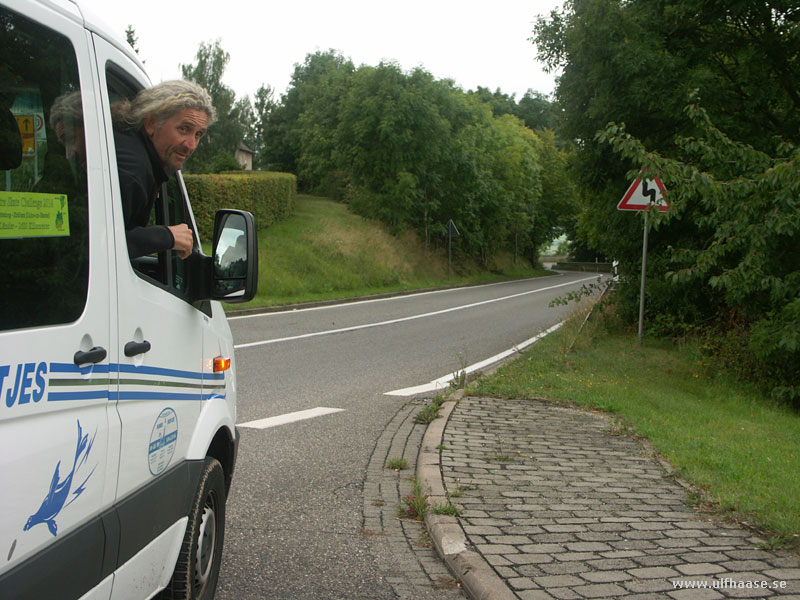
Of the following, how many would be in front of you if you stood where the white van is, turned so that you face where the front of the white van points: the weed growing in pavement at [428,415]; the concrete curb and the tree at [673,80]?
3

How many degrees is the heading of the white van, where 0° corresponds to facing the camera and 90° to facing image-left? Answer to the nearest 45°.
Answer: approximately 225°

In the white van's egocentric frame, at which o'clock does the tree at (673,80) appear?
The tree is roughly at 12 o'clock from the white van.

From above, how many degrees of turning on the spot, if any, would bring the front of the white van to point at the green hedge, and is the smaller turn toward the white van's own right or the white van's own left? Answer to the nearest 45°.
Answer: approximately 45° to the white van's own left

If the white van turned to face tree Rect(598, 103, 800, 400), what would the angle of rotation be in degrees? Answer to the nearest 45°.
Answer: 0° — it already faces it

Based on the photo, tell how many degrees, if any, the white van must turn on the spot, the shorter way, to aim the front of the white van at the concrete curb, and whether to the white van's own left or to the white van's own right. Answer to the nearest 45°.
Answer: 0° — it already faces it
